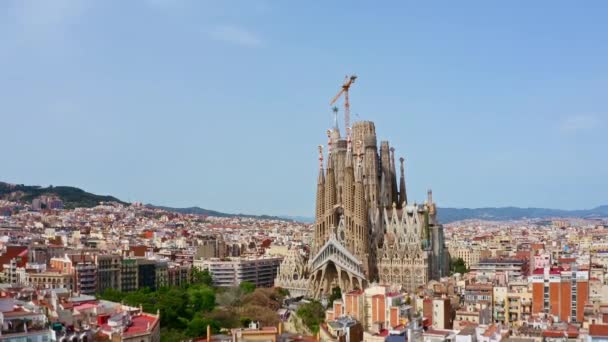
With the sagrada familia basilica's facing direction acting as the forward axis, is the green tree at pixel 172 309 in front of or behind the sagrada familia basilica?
in front

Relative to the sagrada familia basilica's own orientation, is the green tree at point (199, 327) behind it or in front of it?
in front

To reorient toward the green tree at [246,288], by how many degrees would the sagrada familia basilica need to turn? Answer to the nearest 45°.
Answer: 0° — it already faces it

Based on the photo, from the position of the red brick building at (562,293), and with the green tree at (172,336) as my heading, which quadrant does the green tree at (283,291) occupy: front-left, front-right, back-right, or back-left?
front-right

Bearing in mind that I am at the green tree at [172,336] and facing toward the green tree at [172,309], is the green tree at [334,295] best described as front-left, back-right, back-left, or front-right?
front-right

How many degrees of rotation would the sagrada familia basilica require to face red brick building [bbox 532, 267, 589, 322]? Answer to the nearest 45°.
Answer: approximately 90° to its left

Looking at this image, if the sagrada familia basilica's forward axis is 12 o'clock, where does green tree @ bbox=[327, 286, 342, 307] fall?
The green tree is roughly at 11 o'clock from the sagrada familia basilica.

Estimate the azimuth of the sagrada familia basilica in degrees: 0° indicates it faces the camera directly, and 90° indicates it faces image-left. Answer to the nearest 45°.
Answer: approximately 45°

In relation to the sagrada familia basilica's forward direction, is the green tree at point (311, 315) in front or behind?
in front
